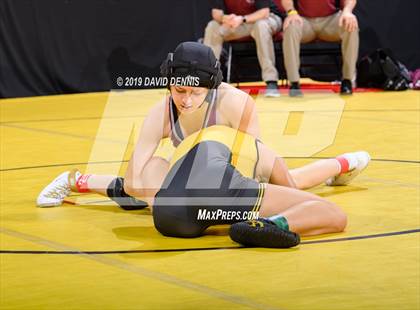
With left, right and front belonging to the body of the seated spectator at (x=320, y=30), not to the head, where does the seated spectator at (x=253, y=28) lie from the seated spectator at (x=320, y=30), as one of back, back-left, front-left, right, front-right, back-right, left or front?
right

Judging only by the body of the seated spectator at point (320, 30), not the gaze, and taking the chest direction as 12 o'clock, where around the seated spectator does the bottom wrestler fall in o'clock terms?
The bottom wrestler is roughly at 12 o'clock from the seated spectator.

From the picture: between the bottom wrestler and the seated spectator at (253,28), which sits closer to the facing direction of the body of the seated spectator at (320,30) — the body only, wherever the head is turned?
the bottom wrestler

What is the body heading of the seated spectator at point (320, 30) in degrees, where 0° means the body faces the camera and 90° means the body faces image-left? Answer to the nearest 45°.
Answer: approximately 0°
